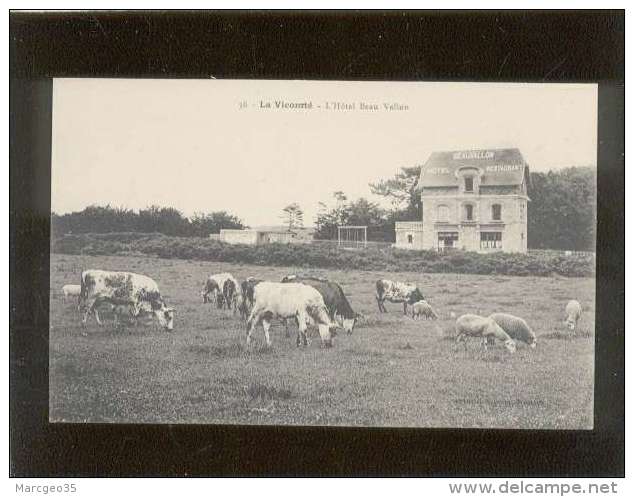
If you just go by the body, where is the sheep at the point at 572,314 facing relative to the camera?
toward the camera

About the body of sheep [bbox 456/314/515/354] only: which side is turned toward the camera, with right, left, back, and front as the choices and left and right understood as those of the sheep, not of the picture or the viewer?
right

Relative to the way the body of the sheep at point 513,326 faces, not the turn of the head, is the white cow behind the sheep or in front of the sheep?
behind

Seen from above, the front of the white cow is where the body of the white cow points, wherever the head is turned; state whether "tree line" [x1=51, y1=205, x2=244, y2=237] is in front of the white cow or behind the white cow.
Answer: behind

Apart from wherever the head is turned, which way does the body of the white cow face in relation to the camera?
to the viewer's right

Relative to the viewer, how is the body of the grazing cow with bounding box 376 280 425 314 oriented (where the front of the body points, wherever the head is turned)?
to the viewer's right

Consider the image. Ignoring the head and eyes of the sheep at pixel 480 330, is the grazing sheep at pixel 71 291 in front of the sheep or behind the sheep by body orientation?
behind

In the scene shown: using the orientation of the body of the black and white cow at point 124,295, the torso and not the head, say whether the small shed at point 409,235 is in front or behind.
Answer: in front

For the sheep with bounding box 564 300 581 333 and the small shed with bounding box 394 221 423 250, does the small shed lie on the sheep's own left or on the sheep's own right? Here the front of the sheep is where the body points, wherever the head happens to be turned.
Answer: on the sheep's own right

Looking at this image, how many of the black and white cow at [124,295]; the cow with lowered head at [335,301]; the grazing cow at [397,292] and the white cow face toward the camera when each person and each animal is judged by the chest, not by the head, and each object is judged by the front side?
0

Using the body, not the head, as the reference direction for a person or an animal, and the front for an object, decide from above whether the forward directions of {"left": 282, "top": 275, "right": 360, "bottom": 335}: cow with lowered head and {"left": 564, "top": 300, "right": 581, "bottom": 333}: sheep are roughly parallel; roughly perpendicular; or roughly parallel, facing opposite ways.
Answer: roughly perpendicular

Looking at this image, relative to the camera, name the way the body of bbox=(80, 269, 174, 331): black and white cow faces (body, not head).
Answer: to the viewer's right
